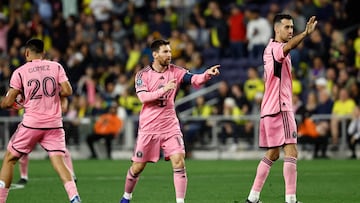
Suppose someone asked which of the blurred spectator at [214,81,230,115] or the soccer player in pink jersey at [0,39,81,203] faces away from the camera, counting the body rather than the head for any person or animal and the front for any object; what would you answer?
the soccer player in pink jersey

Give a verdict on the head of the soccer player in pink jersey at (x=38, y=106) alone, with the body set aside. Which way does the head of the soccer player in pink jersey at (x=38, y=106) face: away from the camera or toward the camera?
away from the camera

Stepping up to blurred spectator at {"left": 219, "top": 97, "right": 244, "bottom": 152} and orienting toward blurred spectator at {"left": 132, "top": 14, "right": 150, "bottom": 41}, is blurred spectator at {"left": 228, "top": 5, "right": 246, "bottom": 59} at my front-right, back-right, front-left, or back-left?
front-right

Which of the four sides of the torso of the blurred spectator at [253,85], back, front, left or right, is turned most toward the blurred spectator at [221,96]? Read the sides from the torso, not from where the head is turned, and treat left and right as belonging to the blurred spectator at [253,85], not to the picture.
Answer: right

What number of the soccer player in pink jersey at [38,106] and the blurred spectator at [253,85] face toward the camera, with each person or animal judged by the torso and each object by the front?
1

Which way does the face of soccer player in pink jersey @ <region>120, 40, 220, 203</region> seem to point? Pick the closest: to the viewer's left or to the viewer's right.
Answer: to the viewer's right

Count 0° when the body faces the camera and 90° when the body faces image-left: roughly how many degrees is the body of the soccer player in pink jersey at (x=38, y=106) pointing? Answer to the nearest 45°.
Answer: approximately 180°

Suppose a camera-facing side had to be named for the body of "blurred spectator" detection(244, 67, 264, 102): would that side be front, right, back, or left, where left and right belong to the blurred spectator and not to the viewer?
front

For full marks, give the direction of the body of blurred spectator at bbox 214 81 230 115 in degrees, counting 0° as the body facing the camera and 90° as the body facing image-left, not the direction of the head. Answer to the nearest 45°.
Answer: approximately 45°

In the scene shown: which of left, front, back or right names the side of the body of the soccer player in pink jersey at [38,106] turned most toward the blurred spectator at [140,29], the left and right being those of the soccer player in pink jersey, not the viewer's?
front

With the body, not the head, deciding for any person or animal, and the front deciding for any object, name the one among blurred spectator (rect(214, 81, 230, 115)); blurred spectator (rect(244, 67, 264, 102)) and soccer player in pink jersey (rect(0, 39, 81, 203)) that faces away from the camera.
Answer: the soccer player in pink jersey

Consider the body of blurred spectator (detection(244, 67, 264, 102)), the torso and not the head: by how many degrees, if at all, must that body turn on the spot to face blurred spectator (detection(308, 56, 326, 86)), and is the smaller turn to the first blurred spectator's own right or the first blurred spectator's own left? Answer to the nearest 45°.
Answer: approximately 90° to the first blurred spectator's own left
